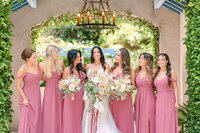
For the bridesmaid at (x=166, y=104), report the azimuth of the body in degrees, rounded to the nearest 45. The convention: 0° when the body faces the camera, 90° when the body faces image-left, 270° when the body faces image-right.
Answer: approximately 45°

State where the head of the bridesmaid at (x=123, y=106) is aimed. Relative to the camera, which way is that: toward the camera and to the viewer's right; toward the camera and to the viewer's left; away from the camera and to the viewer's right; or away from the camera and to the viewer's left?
toward the camera and to the viewer's left

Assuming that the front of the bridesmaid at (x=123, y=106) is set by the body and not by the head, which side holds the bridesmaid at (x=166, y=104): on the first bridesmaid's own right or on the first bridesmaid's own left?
on the first bridesmaid's own left

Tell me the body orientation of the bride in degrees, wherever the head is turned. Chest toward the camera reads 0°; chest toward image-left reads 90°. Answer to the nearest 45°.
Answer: approximately 0°

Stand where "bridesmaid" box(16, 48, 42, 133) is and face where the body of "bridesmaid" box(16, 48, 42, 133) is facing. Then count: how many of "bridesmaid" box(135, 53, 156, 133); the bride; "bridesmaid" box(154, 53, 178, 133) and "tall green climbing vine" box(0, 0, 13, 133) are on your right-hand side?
1

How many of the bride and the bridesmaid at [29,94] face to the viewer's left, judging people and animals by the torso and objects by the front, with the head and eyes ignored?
0

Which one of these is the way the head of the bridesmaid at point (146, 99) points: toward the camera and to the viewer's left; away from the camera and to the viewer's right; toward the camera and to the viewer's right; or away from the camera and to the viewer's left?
toward the camera and to the viewer's left

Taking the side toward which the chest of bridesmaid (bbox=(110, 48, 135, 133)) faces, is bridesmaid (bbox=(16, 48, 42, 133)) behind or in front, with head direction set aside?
in front

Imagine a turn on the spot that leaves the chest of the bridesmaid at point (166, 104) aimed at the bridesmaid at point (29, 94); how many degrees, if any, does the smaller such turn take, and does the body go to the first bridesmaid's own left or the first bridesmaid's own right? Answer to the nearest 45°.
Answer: approximately 45° to the first bridesmaid's own right

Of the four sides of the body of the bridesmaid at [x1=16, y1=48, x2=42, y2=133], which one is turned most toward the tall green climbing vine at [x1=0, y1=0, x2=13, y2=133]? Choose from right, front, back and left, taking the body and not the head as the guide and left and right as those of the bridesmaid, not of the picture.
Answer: right
